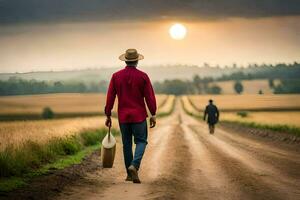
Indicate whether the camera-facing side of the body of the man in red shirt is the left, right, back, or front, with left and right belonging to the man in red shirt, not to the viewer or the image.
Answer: back

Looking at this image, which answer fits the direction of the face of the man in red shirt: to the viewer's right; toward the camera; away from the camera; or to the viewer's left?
away from the camera
